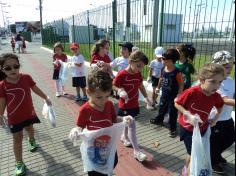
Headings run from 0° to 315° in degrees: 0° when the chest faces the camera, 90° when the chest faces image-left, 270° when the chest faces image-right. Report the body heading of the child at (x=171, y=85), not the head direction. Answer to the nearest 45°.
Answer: approximately 45°

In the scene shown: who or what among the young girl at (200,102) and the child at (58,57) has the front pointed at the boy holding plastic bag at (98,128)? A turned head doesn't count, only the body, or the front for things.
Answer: the child

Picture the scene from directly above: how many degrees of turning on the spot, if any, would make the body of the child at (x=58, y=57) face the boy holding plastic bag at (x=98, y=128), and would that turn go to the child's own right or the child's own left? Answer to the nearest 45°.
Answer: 0° — they already face them

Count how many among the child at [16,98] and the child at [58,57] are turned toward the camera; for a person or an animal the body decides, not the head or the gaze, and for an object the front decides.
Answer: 2

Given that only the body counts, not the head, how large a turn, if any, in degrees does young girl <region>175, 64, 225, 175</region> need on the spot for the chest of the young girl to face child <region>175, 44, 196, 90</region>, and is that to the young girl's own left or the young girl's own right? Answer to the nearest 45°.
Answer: approximately 135° to the young girl's own left

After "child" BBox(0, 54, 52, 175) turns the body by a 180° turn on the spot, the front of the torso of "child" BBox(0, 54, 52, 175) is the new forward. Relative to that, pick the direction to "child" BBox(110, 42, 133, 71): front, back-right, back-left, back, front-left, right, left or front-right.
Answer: front-right

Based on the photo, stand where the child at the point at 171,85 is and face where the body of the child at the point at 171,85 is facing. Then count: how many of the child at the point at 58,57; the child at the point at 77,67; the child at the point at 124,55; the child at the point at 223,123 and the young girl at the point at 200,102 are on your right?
3

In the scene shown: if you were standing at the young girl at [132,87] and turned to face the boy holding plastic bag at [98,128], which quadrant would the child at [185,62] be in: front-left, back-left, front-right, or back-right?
back-left
